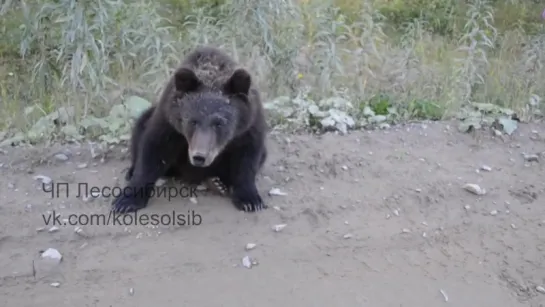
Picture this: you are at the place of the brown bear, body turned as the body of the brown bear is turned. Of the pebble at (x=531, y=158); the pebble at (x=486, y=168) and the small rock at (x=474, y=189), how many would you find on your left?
3

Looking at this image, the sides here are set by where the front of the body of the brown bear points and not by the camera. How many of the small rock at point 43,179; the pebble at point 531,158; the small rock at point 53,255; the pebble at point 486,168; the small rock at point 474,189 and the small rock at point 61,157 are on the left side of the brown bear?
3

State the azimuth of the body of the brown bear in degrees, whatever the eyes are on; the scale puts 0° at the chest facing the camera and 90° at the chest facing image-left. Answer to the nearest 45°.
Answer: approximately 0°

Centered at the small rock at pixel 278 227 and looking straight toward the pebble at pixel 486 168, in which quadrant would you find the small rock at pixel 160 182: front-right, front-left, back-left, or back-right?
back-left

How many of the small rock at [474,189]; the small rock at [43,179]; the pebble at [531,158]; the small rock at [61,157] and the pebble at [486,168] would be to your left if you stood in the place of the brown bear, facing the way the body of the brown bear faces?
3

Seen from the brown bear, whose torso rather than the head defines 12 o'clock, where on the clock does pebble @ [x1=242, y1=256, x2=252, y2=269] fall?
The pebble is roughly at 11 o'clock from the brown bear.

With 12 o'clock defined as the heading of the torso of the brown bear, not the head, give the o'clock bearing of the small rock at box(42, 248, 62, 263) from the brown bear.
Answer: The small rock is roughly at 2 o'clock from the brown bear.

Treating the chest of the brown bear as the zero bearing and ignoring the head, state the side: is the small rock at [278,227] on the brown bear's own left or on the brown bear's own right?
on the brown bear's own left

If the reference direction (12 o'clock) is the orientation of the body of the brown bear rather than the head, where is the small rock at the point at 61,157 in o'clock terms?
The small rock is roughly at 4 o'clock from the brown bear.

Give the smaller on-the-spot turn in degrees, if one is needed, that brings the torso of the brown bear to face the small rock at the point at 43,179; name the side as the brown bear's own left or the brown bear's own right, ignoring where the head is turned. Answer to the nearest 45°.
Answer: approximately 90° to the brown bear's own right

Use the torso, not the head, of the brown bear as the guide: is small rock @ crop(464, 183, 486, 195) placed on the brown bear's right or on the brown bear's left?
on the brown bear's left

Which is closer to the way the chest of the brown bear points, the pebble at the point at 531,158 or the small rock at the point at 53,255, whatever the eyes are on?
the small rock
